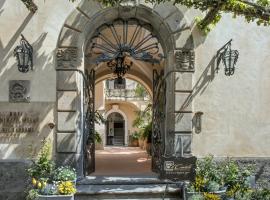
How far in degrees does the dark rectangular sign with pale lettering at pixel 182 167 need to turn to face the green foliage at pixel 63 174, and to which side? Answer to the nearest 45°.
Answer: approximately 90° to its right

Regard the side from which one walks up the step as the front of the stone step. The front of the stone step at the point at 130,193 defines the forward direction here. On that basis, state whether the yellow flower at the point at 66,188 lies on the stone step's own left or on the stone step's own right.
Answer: on the stone step's own right

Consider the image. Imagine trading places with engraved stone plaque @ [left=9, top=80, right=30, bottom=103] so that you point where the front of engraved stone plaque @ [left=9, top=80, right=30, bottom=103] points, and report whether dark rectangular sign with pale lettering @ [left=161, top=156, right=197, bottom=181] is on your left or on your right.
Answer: on your left

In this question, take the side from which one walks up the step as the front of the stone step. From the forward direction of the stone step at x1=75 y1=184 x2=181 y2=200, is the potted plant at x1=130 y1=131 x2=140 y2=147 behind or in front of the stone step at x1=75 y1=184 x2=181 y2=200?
behind

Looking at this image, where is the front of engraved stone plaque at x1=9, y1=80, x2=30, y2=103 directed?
toward the camera

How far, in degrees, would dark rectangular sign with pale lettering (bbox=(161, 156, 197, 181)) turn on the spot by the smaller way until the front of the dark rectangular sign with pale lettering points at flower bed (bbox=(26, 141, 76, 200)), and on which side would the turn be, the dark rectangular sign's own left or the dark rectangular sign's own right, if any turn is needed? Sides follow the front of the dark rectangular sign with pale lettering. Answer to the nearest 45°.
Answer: approximately 90° to the dark rectangular sign's own right

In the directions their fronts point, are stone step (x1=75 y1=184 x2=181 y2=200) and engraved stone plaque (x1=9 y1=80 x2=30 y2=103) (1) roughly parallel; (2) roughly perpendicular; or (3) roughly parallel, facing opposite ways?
roughly parallel

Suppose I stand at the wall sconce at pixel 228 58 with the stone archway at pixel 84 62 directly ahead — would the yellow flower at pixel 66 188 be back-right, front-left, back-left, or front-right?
front-left

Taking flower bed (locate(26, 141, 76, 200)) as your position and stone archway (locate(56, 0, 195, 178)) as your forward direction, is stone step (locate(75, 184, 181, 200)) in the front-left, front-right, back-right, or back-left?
front-right

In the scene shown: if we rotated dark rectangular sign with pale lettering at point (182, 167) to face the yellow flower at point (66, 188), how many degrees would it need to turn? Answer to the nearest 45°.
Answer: approximately 90° to its right

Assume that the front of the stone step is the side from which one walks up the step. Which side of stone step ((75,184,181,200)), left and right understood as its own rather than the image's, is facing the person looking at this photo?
front

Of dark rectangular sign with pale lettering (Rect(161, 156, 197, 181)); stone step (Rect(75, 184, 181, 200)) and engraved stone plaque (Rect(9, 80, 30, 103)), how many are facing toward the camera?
3

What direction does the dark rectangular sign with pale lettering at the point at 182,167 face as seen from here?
toward the camera

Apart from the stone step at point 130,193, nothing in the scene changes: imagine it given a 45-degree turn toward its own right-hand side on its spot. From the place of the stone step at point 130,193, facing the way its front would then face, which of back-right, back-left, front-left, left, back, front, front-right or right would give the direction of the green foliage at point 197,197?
left
